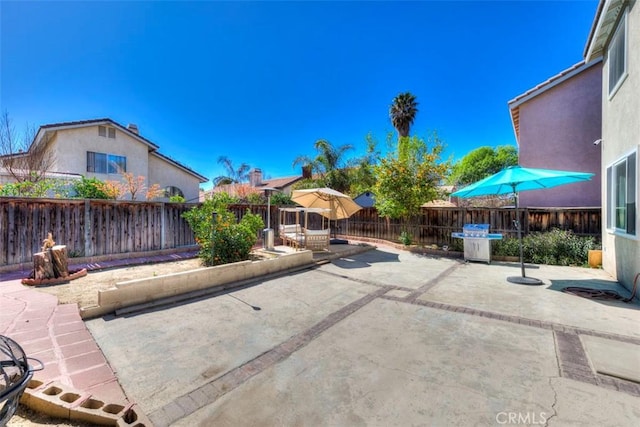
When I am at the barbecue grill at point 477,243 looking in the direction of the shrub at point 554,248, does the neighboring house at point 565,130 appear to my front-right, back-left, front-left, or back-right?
front-left

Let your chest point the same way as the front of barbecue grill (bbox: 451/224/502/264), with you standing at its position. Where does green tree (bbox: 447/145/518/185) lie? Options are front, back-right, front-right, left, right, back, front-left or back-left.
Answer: back

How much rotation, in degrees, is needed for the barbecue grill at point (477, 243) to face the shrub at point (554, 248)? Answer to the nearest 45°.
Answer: approximately 90° to its left

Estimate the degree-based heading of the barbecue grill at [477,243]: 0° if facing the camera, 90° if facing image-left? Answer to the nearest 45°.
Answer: approximately 0°

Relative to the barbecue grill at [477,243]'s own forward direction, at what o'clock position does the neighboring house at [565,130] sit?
The neighboring house is roughly at 7 o'clock from the barbecue grill.

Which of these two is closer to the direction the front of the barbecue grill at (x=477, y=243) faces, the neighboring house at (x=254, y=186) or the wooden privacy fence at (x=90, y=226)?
the wooden privacy fence

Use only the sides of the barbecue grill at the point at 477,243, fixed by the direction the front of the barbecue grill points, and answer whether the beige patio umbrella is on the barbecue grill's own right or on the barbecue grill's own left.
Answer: on the barbecue grill's own right

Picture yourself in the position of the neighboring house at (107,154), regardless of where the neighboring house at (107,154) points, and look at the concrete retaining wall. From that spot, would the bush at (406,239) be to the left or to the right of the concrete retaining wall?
left

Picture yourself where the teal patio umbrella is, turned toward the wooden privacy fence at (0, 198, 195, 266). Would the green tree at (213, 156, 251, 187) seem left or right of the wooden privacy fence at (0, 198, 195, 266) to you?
right

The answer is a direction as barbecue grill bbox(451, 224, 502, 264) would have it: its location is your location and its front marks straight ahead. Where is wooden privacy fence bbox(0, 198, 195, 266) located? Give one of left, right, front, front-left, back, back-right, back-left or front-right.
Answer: front-right

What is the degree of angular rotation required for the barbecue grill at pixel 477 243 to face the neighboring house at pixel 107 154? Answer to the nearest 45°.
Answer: approximately 90° to its right

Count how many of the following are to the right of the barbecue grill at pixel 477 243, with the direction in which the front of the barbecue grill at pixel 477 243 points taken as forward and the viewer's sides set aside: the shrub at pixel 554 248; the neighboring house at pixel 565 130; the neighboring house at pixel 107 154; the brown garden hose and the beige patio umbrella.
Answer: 2

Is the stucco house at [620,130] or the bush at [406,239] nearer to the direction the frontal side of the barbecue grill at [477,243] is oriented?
the stucco house

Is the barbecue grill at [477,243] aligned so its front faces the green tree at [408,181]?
no

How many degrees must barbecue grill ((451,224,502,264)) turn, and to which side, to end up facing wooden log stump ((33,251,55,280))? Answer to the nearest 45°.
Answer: approximately 45° to its right

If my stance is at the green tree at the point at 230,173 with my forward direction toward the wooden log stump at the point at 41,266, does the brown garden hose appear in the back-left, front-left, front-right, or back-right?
front-left

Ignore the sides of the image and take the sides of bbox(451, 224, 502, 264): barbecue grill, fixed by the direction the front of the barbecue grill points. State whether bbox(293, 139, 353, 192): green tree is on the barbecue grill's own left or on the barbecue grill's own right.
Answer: on the barbecue grill's own right

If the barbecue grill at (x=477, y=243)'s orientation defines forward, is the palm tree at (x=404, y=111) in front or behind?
behind

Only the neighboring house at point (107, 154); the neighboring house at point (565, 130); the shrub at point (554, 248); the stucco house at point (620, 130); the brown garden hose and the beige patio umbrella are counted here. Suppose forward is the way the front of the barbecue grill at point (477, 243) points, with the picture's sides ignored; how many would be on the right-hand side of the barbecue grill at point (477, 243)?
2
